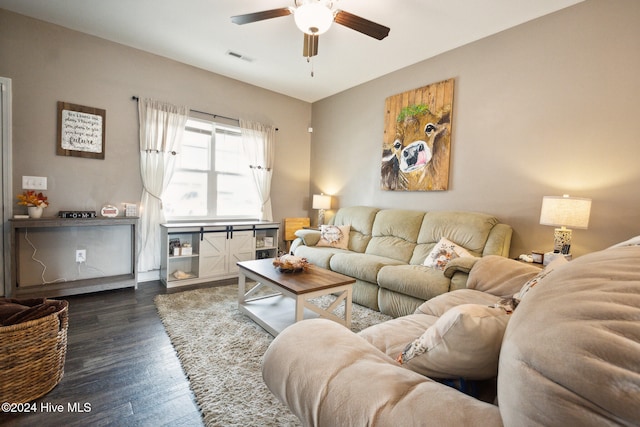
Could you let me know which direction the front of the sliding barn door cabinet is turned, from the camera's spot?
facing the viewer and to the right of the viewer

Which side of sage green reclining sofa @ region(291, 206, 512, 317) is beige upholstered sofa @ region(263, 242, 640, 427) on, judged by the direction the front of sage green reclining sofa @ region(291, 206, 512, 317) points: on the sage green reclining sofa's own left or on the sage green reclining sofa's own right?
on the sage green reclining sofa's own left

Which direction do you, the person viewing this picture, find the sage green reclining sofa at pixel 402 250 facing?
facing the viewer and to the left of the viewer

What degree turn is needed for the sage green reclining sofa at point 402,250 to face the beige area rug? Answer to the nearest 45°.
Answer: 0° — it already faces it

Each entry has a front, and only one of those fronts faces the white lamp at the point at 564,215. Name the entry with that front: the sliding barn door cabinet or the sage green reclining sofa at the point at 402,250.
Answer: the sliding barn door cabinet

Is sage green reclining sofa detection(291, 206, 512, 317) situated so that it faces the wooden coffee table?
yes

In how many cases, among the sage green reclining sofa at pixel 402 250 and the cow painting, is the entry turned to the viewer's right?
0

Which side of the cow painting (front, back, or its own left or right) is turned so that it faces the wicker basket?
front

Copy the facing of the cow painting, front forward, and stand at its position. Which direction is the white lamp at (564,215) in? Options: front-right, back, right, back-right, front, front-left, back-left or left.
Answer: left

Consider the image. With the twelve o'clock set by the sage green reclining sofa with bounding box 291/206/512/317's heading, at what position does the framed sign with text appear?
The framed sign with text is roughly at 1 o'clock from the sage green reclining sofa.

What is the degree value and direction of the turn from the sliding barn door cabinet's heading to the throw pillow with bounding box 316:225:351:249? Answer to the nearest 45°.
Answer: approximately 45° to its left

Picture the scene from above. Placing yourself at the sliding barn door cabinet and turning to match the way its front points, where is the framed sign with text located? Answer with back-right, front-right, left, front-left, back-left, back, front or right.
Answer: back-right

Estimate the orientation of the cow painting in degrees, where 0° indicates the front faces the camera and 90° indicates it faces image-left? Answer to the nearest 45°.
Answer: approximately 45°
